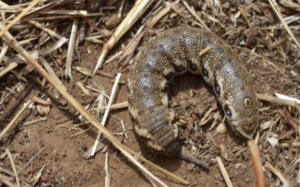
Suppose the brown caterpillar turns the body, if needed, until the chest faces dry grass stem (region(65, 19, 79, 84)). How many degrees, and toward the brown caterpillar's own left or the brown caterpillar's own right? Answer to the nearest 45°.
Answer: approximately 135° to the brown caterpillar's own right

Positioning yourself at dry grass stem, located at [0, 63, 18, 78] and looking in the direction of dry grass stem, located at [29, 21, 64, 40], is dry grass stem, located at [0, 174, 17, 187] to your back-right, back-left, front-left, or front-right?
back-right

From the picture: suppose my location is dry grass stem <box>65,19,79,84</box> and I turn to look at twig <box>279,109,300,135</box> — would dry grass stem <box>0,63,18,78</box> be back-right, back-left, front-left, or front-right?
back-right

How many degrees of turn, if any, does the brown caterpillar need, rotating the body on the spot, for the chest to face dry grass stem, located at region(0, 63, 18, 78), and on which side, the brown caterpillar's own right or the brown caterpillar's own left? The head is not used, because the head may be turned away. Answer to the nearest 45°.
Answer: approximately 135° to the brown caterpillar's own right

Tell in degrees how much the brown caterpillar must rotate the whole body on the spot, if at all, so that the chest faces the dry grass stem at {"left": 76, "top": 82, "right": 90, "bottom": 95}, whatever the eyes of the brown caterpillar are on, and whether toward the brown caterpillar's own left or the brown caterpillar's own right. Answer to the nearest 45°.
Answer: approximately 135° to the brown caterpillar's own right

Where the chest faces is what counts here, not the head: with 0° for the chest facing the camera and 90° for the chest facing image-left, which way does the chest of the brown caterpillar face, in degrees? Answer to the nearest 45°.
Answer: approximately 315°

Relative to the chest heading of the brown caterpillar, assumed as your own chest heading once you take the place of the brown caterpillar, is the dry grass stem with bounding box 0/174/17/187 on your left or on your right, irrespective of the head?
on your right

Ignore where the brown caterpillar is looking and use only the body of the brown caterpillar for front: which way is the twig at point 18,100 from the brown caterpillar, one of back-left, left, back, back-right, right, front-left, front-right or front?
back-right
